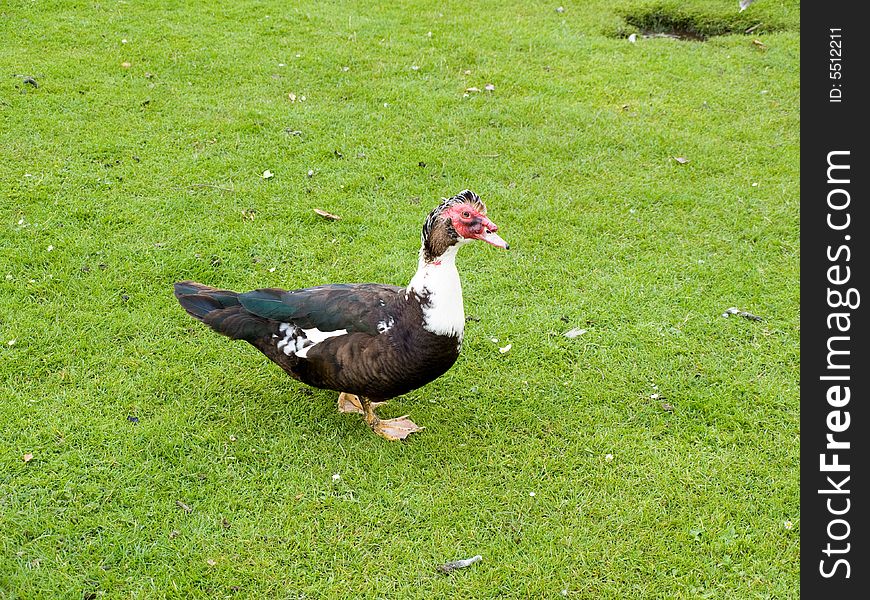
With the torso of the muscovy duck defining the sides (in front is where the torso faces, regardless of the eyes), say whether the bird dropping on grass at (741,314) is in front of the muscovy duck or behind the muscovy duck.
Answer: in front

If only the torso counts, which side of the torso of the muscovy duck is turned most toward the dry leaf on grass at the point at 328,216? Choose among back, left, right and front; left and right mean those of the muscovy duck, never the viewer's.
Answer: left

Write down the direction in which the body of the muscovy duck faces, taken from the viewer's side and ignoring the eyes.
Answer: to the viewer's right
